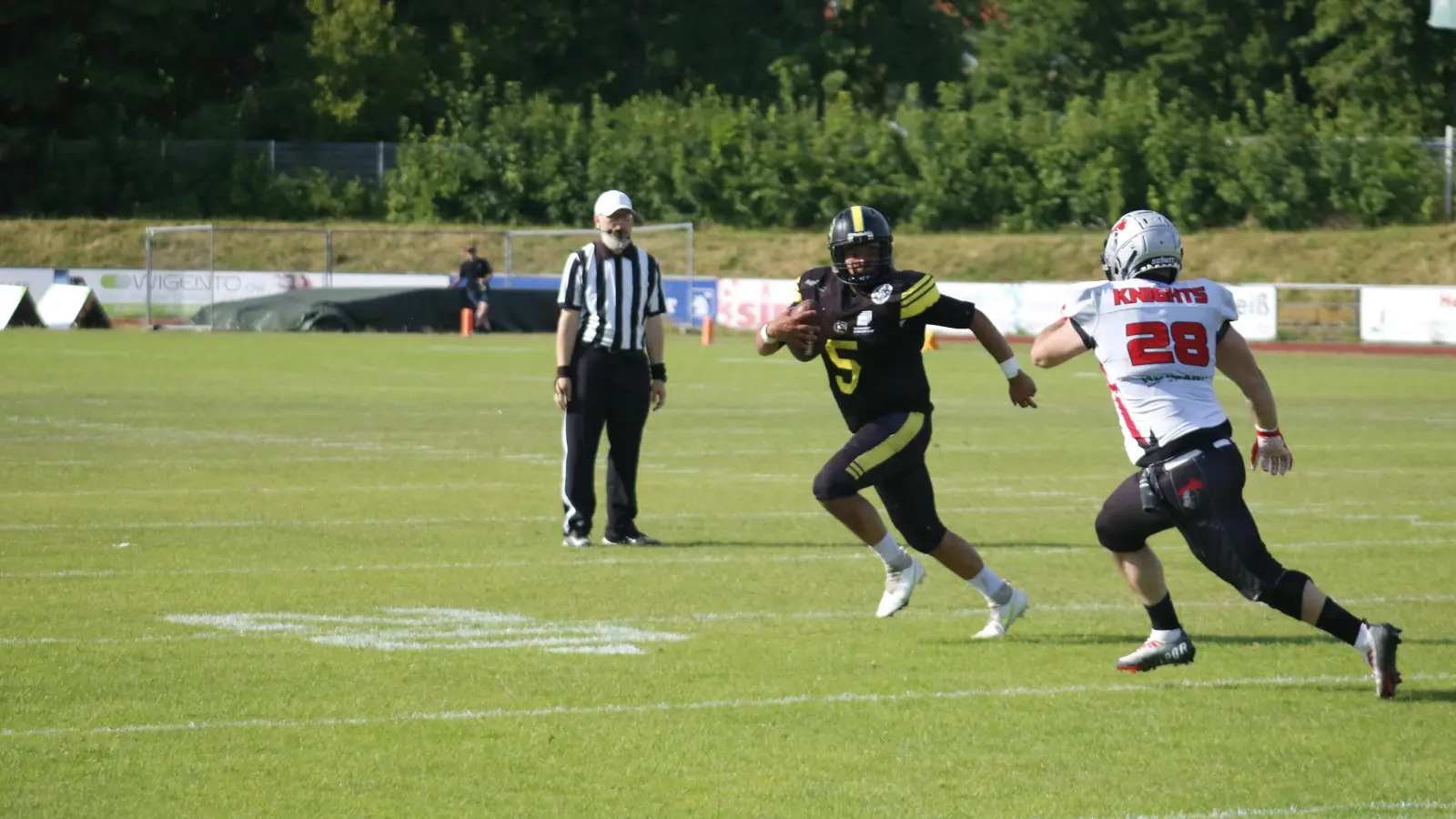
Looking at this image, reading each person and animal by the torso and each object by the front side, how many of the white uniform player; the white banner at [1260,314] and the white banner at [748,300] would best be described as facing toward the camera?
2

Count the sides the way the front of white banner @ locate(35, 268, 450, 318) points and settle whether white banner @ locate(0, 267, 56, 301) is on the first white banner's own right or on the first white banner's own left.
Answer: on the first white banner's own right

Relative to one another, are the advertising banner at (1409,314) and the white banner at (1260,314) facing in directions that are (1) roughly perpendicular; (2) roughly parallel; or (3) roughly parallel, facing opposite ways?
roughly parallel

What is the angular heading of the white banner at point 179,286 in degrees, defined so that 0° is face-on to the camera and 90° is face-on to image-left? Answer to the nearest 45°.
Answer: approximately 0°

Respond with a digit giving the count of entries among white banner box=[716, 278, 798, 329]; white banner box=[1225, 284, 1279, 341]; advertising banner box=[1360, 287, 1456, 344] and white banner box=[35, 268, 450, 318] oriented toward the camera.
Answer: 4

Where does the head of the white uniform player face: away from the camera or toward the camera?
away from the camera

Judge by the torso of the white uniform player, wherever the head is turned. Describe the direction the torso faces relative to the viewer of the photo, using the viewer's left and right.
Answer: facing away from the viewer and to the left of the viewer

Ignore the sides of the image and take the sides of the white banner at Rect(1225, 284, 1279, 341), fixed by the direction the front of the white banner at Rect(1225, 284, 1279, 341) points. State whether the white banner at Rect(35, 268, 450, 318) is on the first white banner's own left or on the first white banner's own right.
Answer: on the first white banner's own right

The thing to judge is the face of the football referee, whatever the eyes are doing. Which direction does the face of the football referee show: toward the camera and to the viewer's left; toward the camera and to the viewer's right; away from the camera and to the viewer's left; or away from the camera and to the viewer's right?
toward the camera and to the viewer's right

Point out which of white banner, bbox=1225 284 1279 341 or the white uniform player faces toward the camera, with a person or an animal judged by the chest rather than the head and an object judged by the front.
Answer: the white banner

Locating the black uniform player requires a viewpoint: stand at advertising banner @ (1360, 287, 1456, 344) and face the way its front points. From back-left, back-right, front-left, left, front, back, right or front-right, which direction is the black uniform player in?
front

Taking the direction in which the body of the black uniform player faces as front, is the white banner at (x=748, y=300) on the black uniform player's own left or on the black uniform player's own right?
on the black uniform player's own right

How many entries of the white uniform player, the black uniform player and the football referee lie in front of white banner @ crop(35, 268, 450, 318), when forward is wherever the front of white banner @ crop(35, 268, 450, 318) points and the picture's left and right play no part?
3

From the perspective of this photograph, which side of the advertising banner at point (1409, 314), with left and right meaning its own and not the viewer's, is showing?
front

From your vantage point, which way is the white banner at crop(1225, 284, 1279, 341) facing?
toward the camera

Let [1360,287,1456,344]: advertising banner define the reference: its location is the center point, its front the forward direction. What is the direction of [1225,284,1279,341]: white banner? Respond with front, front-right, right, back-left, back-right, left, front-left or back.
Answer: right

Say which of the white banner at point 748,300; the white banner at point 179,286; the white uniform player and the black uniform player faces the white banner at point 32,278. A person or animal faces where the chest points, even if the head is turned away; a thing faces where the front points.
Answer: the white uniform player
